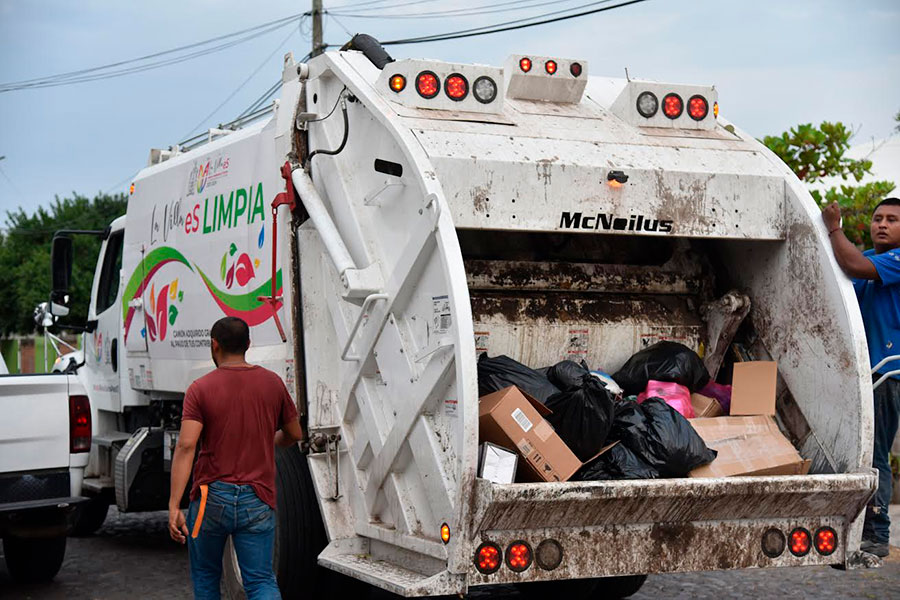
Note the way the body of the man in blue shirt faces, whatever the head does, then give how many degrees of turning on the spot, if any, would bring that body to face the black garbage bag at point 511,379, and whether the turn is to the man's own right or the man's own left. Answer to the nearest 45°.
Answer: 0° — they already face it

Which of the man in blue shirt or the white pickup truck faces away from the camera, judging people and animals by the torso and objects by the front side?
the white pickup truck

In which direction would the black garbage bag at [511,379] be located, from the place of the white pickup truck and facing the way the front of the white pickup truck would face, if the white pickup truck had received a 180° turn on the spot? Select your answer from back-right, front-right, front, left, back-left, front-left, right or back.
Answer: front-left

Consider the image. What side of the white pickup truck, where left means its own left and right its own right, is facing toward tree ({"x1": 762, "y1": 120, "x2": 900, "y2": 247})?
right

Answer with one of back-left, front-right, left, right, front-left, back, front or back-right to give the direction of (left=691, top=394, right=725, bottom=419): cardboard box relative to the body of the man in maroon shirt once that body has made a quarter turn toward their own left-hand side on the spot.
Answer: back

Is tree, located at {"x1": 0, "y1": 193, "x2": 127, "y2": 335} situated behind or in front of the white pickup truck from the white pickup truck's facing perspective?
in front

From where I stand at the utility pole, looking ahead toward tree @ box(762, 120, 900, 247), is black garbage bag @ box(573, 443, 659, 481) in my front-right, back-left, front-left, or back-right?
front-right

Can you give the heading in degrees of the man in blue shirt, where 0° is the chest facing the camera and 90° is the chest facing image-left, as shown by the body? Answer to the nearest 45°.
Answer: approximately 45°

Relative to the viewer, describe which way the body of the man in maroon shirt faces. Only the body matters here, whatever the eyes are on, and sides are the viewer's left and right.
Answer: facing away from the viewer

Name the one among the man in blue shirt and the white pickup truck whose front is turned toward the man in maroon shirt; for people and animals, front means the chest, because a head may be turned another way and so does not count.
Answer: the man in blue shirt

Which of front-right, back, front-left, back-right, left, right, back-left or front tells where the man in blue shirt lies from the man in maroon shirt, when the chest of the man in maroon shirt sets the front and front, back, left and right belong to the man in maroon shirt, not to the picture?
right

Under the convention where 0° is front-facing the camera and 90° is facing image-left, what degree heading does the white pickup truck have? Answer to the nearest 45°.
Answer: approximately 180°

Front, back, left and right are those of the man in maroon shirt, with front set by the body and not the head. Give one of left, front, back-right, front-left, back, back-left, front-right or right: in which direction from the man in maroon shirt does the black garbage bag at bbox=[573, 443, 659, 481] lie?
right

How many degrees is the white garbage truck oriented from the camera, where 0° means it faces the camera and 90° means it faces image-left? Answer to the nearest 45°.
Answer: approximately 135°

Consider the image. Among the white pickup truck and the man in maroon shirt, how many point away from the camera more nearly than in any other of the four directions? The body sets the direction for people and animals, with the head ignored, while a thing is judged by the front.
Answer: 2

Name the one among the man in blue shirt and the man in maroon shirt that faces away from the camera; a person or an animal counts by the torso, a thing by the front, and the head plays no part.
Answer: the man in maroon shirt

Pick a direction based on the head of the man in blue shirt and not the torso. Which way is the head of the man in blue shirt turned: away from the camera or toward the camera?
toward the camera

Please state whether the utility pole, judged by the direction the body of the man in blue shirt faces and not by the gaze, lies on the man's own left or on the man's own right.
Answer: on the man's own right

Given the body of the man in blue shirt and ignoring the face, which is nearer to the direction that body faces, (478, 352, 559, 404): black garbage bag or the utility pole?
the black garbage bag
